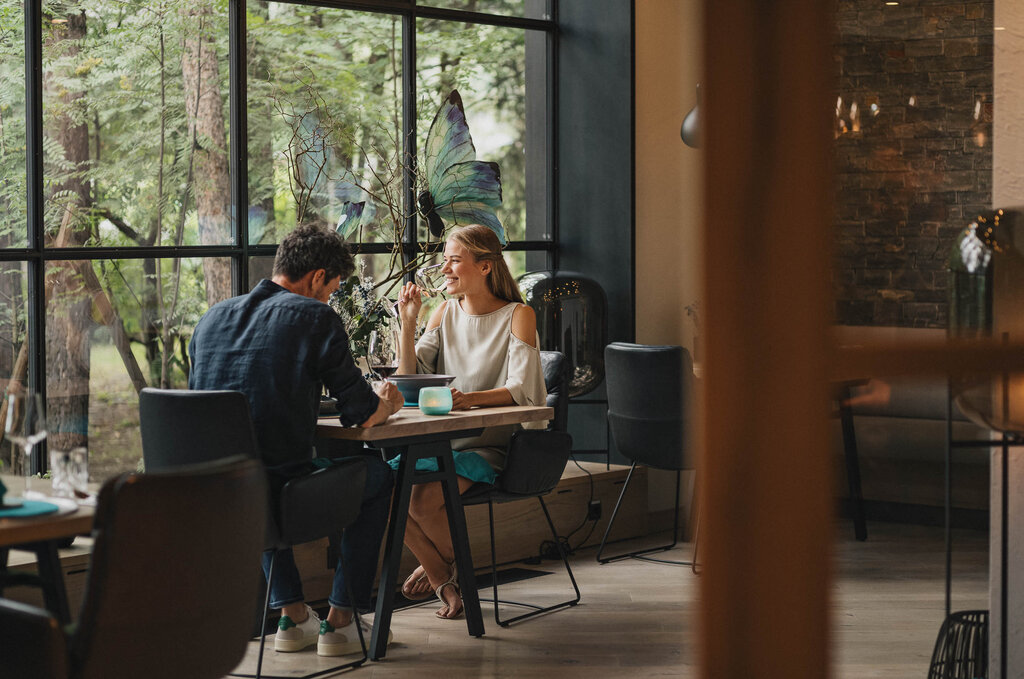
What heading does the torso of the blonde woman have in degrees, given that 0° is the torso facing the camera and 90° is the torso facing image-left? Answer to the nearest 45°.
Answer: approximately 45°

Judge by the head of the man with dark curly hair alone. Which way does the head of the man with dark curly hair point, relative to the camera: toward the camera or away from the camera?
away from the camera

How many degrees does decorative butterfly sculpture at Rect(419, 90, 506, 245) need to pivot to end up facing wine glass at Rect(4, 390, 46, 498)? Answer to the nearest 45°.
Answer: approximately 90° to its left

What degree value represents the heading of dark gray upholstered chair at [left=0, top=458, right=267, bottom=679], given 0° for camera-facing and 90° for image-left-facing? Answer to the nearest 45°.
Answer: approximately 135°

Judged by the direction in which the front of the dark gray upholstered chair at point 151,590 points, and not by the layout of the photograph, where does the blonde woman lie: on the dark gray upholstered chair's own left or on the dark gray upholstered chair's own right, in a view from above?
on the dark gray upholstered chair's own right

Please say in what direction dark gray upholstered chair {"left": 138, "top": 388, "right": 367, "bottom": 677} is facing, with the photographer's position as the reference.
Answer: facing away from the viewer and to the right of the viewer

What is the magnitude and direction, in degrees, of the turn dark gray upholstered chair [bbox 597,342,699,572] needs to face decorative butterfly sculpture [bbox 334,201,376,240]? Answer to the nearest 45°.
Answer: approximately 135° to its left

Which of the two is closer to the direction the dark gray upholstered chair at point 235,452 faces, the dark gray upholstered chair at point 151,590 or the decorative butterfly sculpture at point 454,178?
the decorative butterfly sculpture

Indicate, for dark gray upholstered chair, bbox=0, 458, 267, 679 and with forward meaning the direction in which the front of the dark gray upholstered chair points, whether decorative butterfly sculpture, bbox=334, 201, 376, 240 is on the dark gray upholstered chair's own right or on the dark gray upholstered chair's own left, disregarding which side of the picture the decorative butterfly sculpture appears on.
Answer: on the dark gray upholstered chair's own right

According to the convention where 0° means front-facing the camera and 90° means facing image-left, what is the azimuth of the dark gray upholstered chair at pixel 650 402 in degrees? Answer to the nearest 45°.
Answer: approximately 225°
